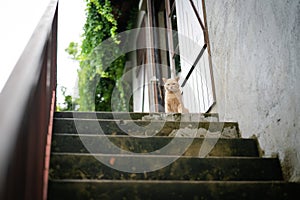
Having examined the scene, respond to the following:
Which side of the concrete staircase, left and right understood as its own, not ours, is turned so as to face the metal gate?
back

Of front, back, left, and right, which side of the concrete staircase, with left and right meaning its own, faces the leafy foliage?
back
